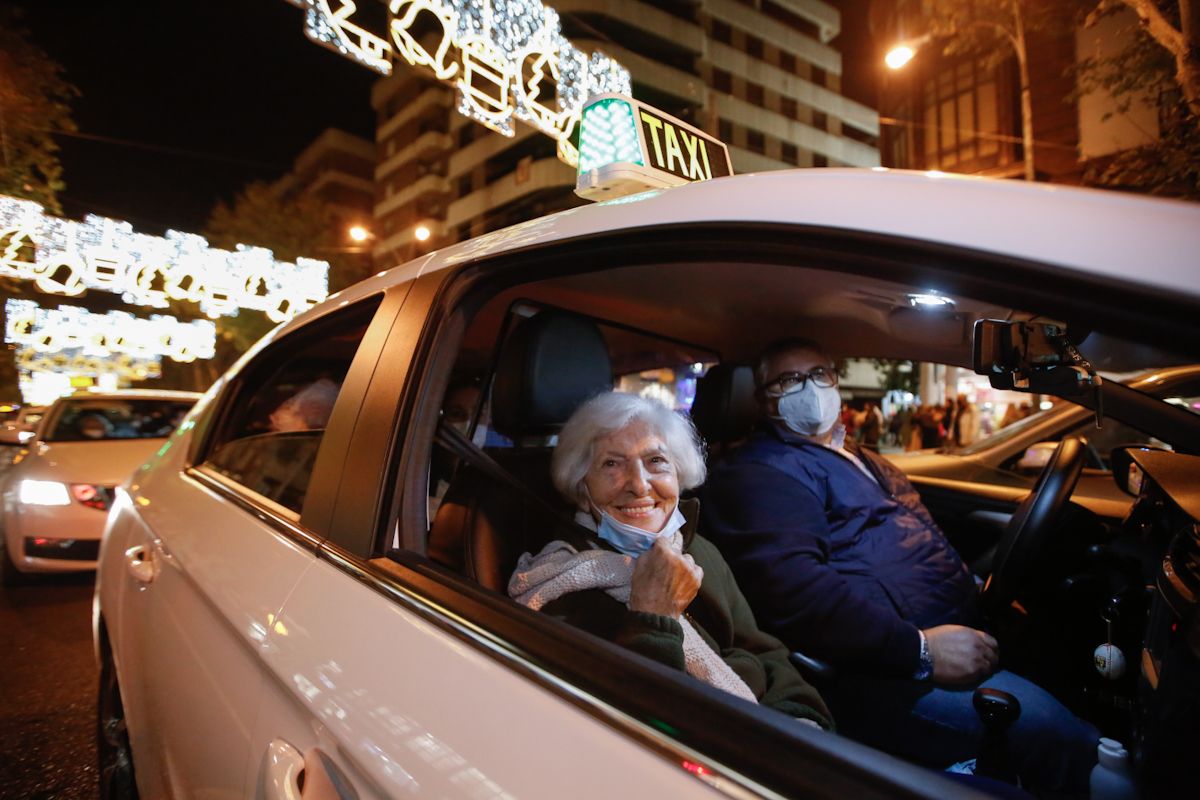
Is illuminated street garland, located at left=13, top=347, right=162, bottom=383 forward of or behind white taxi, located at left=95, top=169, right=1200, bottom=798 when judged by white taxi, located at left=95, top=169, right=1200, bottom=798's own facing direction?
behind

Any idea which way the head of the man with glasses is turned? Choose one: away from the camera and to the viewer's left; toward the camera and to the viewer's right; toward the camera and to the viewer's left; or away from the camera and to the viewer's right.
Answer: toward the camera and to the viewer's right

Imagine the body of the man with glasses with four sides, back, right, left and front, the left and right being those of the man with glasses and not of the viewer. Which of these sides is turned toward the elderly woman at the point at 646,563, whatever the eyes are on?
right

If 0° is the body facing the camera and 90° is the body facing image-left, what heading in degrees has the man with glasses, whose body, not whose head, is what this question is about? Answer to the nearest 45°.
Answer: approximately 315°

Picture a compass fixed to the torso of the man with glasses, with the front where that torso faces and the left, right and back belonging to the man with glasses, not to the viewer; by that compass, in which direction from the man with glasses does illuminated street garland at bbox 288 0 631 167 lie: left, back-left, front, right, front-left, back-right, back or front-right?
back

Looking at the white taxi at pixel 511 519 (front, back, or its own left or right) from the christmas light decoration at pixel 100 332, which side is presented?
back

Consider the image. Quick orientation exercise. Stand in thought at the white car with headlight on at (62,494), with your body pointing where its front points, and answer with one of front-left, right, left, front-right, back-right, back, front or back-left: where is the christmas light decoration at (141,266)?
back
